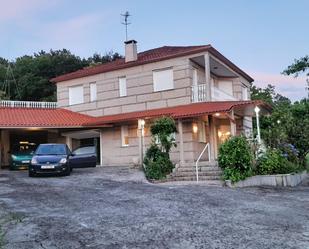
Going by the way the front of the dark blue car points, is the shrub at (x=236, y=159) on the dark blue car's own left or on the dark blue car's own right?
on the dark blue car's own left

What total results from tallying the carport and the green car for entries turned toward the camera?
2

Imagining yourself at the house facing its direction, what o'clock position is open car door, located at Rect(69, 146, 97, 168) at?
The open car door is roughly at 1 o'clock from the house.

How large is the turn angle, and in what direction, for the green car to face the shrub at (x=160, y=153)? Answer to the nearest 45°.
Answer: approximately 45° to its left

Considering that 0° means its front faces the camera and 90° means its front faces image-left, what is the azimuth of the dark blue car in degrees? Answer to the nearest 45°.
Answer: approximately 0°

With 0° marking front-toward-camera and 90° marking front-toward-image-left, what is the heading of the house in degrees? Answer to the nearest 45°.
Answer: approximately 315°

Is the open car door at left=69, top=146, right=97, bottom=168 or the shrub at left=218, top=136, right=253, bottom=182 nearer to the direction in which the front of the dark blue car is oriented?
the shrub
